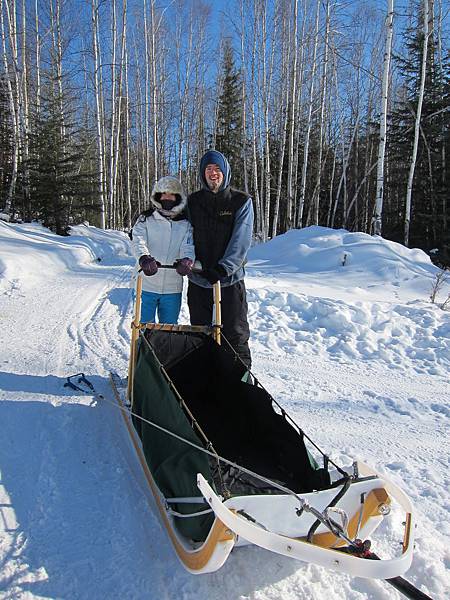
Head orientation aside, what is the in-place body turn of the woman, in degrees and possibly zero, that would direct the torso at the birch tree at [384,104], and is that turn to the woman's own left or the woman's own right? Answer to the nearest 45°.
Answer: approximately 135° to the woman's own left

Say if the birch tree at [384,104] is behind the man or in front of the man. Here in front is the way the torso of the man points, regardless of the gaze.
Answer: behind

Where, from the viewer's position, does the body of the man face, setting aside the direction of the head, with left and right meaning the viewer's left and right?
facing the viewer

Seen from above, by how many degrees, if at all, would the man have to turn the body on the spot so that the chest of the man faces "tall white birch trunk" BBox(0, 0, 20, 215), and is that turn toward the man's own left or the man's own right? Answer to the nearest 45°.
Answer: approximately 135° to the man's own right

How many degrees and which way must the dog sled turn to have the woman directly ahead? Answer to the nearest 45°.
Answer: approximately 180°

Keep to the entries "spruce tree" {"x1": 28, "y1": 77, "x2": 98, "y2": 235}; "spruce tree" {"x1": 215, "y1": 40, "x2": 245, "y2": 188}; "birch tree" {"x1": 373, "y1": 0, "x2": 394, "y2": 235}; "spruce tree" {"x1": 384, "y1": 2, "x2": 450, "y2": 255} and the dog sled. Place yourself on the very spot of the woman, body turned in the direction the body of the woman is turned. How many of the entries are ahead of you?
1

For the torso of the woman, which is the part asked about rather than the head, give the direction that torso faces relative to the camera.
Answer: toward the camera

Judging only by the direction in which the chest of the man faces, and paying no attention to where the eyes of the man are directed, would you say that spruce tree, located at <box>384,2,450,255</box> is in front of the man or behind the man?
behind

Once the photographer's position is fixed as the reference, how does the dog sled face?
facing the viewer and to the right of the viewer

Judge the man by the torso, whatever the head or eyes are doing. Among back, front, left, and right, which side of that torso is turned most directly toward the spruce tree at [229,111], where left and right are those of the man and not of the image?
back

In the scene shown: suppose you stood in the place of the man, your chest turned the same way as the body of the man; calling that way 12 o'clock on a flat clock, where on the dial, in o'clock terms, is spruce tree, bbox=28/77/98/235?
The spruce tree is roughly at 5 o'clock from the man.

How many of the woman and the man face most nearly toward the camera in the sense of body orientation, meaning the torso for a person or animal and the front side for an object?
2

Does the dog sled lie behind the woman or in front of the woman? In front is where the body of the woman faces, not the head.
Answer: in front
